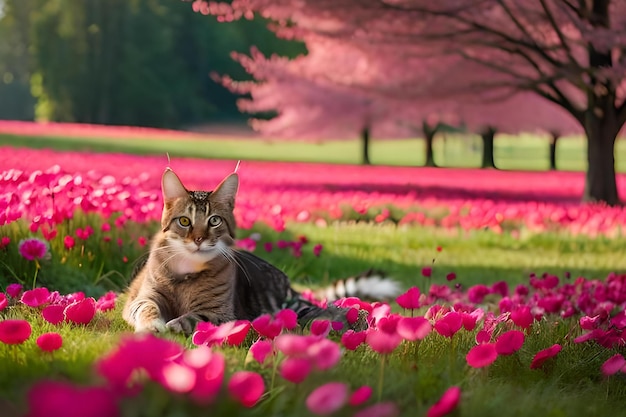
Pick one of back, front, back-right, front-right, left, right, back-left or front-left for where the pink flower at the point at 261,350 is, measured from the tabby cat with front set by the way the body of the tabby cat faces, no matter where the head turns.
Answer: front-left

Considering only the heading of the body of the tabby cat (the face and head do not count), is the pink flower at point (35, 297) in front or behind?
in front

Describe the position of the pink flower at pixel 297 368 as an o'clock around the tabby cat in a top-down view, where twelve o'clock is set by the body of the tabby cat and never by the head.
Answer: The pink flower is roughly at 10 o'clock from the tabby cat.

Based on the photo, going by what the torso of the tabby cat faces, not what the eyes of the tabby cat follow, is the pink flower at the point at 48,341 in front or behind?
in front

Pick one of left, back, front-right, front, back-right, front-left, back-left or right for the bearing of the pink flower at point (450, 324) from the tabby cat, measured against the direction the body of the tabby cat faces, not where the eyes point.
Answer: left

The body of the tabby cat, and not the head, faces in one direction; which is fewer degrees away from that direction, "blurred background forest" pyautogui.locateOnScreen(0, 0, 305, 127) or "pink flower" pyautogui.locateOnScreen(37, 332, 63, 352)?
the pink flower

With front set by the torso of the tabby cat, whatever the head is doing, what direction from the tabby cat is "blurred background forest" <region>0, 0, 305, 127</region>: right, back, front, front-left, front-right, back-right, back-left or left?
back-right

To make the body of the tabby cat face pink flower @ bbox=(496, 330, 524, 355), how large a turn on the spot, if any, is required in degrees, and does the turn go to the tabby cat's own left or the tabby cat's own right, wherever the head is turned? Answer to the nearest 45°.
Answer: approximately 90° to the tabby cat's own left

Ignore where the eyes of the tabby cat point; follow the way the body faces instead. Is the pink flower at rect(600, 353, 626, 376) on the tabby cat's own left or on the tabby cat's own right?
on the tabby cat's own left

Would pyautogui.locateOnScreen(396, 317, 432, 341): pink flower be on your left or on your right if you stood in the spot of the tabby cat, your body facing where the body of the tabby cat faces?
on your left

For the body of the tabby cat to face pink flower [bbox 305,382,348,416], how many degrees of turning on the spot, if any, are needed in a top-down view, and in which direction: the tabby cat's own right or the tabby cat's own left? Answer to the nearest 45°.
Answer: approximately 45° to the tabby cat's own left

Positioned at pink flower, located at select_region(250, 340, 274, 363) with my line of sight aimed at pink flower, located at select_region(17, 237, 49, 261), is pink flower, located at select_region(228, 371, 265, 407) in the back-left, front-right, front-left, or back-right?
back-left

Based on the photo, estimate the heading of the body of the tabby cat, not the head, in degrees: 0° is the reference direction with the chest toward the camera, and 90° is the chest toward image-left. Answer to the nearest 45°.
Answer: approximately 45°
